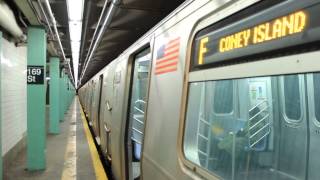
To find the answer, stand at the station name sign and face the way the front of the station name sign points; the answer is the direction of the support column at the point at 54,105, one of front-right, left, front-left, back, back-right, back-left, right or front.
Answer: back

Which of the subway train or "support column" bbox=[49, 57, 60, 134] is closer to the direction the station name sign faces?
the subway train

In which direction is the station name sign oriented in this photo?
toward the camera
